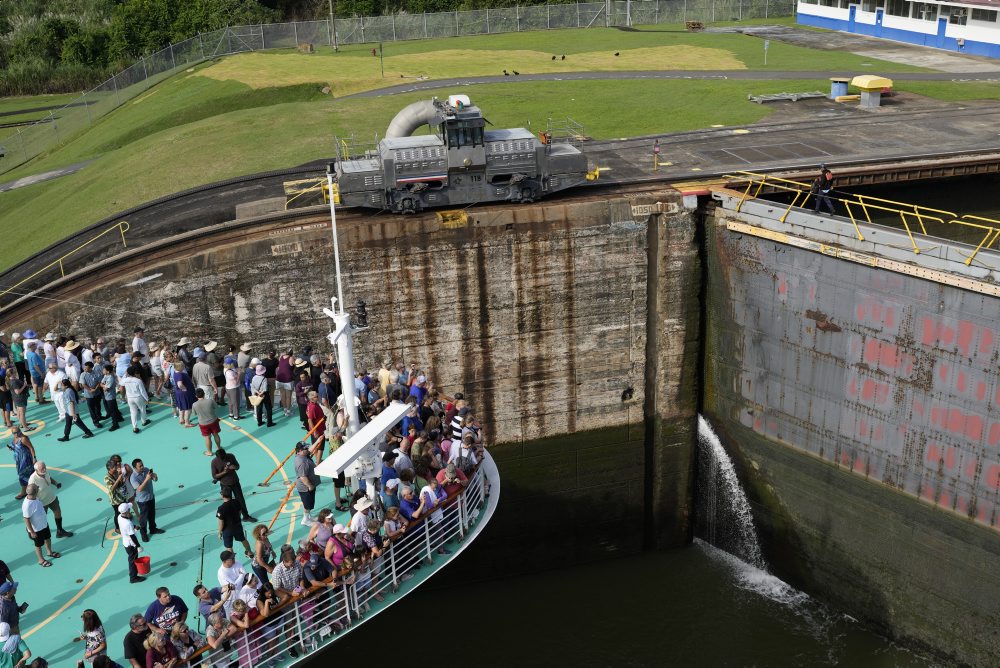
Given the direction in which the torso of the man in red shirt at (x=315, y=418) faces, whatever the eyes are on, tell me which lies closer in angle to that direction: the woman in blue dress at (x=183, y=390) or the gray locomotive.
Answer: the gray locomotive

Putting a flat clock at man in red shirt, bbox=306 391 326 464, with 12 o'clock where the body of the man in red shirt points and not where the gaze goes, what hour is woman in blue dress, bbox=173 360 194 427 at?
The woman in blue dress is roughly at 7 o'clock from the man in red shirt.

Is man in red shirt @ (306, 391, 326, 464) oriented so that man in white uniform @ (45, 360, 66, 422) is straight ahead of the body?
no

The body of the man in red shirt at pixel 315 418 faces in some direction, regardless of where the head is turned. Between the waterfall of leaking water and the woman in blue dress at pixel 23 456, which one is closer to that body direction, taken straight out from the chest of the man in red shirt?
the waterfall of leaking water

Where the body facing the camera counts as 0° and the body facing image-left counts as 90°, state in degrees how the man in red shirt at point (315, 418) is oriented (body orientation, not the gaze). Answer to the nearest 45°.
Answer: approximately 270°

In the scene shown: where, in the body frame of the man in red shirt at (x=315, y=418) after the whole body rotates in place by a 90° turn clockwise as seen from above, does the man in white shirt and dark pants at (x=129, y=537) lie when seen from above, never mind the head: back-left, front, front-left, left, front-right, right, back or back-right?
front-right

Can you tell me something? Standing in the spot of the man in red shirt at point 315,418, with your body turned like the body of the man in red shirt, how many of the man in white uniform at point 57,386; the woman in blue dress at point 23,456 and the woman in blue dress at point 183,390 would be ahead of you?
0

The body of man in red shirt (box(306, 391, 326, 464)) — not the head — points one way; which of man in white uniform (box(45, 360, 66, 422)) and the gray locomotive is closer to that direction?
the gray locomotive

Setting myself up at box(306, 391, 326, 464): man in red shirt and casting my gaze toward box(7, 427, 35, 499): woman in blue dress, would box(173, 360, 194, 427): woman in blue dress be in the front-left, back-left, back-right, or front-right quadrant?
front-right

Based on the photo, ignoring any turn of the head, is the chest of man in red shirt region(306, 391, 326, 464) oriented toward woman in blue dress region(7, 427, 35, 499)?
no

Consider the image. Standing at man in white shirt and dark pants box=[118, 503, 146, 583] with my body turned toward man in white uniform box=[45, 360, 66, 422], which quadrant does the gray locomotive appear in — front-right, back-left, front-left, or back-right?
front-right

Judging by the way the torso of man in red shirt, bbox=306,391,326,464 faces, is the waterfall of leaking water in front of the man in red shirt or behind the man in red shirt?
in front
